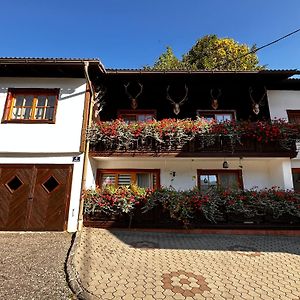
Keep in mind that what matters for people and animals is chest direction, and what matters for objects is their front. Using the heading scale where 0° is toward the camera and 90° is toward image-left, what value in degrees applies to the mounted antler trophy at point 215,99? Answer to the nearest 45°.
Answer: approximately 0°

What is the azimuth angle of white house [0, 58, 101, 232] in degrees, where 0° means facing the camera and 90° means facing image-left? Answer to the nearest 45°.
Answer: approximately 0°

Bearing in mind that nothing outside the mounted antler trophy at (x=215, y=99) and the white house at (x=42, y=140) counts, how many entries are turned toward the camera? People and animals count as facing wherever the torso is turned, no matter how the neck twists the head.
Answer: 2

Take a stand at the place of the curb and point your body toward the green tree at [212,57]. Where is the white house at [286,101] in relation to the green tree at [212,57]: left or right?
right

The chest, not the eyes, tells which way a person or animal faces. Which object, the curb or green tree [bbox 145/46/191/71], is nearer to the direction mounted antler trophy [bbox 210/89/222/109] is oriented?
the curb

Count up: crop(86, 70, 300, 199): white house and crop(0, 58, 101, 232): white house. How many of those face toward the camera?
2

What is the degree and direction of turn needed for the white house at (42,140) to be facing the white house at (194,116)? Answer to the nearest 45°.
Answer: approximately 90° to its left
